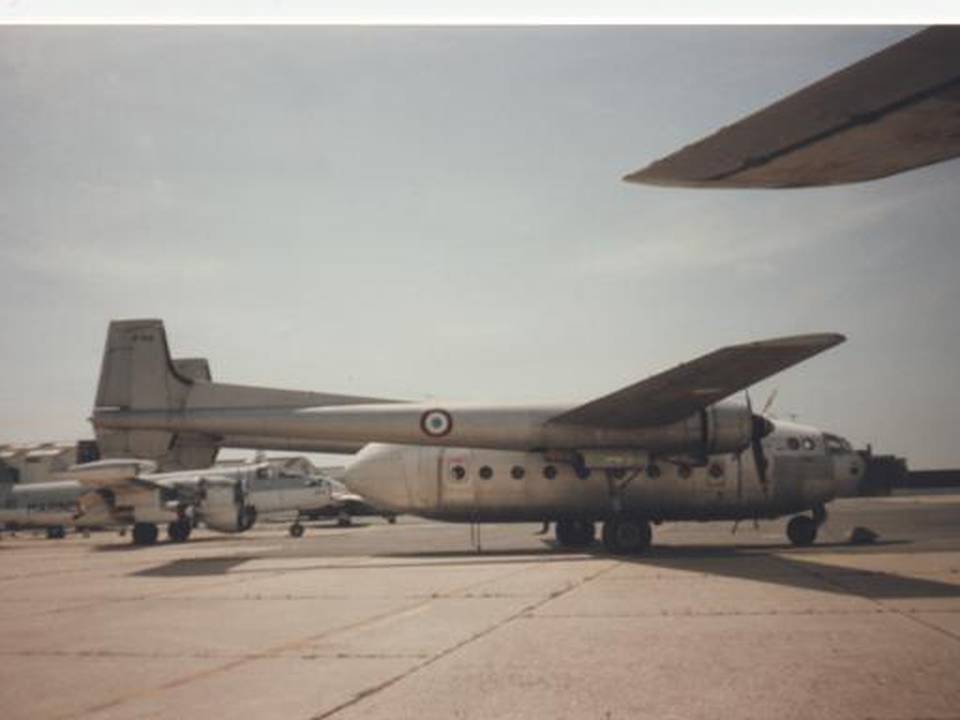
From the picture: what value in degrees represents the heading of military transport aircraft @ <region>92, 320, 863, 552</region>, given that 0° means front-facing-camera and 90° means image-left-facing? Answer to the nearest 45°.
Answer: approximately 270°

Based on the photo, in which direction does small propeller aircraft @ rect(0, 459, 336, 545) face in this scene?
to the viewer's right

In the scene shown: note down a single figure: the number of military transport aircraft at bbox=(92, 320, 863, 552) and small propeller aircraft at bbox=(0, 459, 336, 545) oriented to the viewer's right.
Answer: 2

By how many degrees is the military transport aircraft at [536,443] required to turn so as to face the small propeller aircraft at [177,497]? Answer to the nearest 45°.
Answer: approximately 135° to its left

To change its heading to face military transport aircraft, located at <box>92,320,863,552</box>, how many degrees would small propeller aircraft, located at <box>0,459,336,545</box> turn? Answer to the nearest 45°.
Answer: approximately 45° to its right
